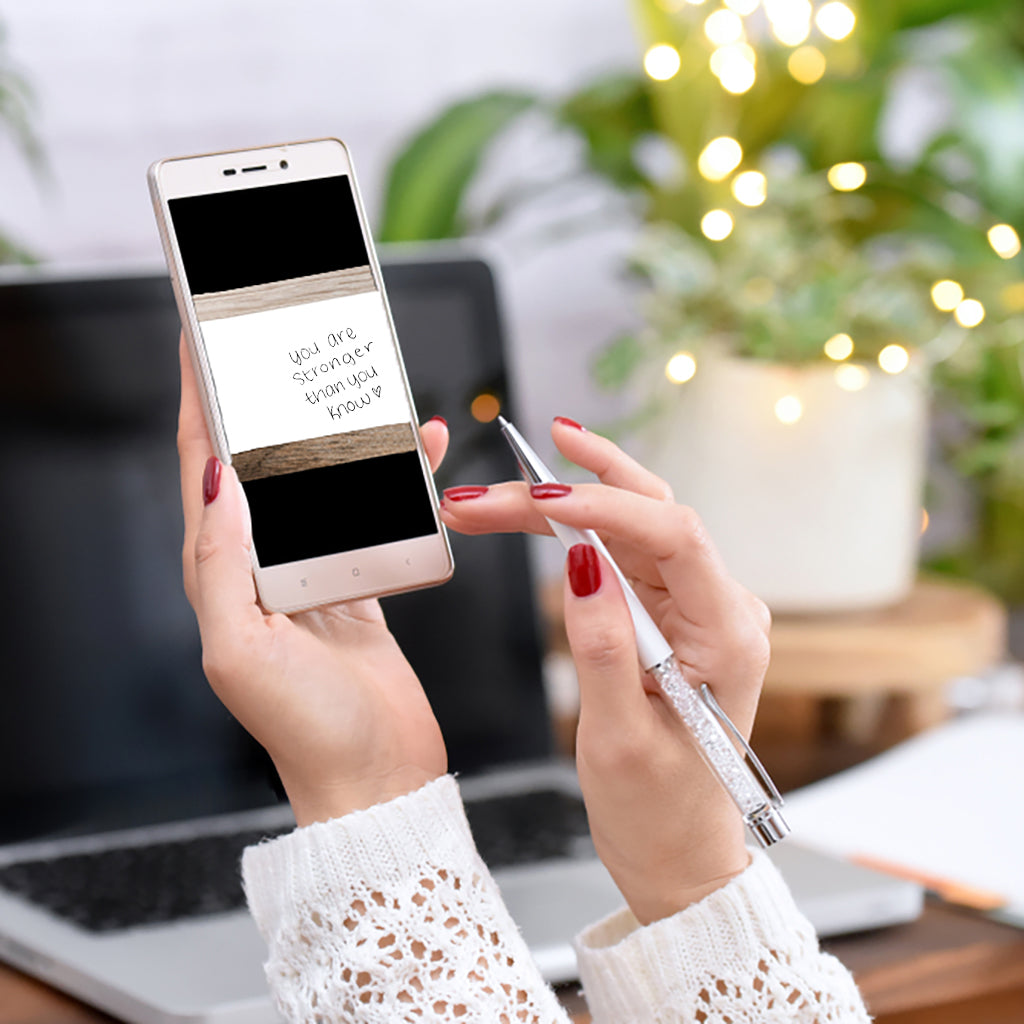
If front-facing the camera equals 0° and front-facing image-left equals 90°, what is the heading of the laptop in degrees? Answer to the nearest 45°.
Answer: approximately 315°
